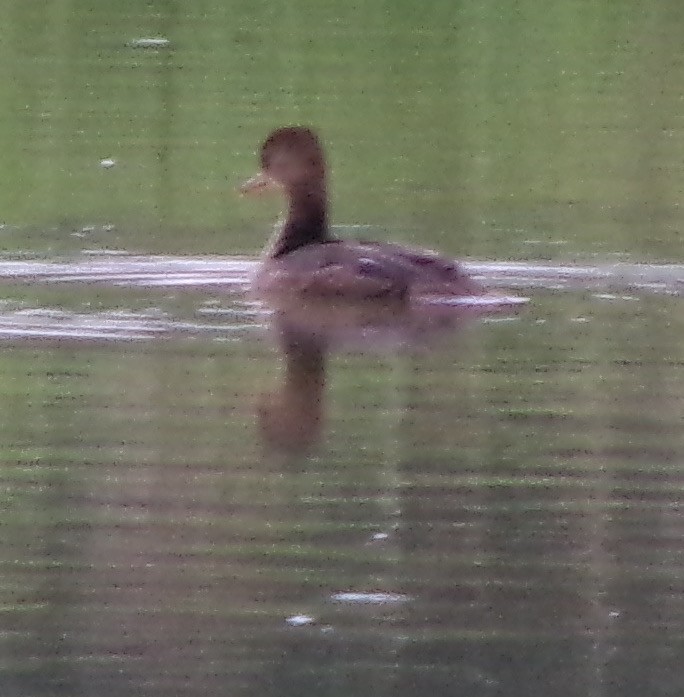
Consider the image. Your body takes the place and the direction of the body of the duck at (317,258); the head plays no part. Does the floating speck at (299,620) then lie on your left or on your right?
on your left

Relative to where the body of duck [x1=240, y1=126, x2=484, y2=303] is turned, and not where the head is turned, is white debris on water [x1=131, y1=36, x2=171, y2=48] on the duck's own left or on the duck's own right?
on the duck's own right

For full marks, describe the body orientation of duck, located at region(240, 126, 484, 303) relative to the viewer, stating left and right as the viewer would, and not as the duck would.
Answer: facing to the left of the viewer
